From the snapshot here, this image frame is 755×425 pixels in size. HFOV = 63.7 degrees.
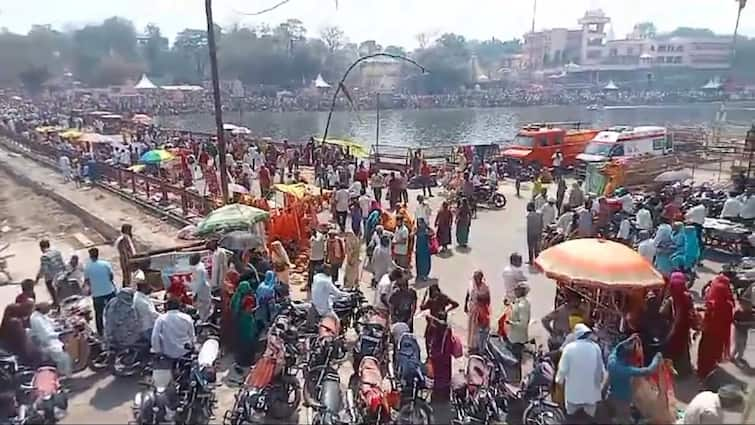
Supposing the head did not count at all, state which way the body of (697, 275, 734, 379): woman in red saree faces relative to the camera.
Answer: away from the camera

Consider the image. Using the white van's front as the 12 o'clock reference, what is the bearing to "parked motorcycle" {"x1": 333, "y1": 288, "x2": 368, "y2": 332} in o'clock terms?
The parked motorcycle is roughly at 11 o'clock from the white van.

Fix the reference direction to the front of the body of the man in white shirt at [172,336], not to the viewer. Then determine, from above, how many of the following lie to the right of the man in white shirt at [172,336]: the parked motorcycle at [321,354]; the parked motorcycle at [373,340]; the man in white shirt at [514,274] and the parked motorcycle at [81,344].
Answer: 3

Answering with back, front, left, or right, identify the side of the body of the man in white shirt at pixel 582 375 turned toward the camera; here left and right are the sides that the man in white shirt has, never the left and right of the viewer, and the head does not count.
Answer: back

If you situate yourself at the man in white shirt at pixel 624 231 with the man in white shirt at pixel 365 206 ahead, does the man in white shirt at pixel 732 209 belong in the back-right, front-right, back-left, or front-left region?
back-right
